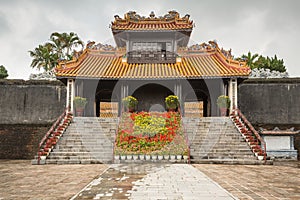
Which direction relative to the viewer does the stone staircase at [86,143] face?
toward the camera

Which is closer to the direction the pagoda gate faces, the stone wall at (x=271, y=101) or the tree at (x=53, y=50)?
the stone wall

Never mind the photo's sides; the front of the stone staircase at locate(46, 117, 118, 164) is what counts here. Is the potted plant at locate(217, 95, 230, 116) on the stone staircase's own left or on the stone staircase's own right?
on the stone staircase's own left

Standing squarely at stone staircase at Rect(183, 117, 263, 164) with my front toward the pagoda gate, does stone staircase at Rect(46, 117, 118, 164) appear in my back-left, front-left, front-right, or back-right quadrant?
front-left

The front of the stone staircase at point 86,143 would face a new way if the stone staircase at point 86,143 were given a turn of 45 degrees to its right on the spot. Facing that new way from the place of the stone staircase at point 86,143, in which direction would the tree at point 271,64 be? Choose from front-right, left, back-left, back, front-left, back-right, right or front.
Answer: back

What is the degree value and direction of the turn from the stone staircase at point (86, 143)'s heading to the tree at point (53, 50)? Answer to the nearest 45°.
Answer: approximately 180°

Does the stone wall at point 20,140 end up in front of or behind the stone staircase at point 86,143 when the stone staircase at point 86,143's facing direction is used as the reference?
behind

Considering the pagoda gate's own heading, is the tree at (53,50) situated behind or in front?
behind

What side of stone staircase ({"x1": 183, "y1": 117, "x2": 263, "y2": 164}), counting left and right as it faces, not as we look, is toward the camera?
front

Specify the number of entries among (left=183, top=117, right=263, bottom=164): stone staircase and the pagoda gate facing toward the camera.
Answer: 2

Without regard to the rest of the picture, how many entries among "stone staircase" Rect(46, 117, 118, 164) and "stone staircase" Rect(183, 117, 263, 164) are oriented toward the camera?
2

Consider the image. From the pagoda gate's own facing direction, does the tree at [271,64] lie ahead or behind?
behind

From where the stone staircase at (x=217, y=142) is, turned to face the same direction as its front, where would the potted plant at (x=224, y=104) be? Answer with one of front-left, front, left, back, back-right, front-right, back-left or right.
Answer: back
